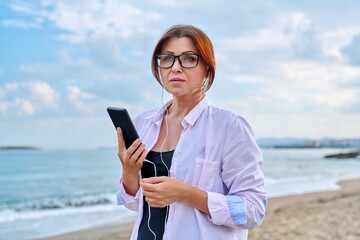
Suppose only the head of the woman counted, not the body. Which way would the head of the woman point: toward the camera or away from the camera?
toward the camera
